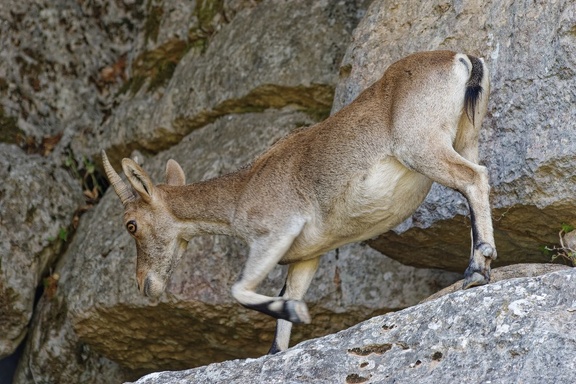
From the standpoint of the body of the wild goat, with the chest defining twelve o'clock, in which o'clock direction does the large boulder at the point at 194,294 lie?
The large boulder is roughly at 2 o'clock from the wild goat.

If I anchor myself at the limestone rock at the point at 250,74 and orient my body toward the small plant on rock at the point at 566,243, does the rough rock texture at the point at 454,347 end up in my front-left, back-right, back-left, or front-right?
front-right

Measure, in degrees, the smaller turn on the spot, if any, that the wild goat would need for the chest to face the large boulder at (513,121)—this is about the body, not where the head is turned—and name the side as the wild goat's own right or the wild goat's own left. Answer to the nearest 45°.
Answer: approximately 180°

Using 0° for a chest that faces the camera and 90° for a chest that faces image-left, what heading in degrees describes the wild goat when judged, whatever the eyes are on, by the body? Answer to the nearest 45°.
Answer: approximately 90°

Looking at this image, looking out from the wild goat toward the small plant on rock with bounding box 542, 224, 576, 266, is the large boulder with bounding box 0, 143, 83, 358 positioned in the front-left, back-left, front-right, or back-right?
back-left

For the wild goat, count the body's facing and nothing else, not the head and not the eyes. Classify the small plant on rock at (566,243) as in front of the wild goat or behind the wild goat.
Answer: behind

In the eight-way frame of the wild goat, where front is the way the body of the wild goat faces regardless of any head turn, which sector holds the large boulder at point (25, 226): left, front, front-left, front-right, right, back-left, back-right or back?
front-right
